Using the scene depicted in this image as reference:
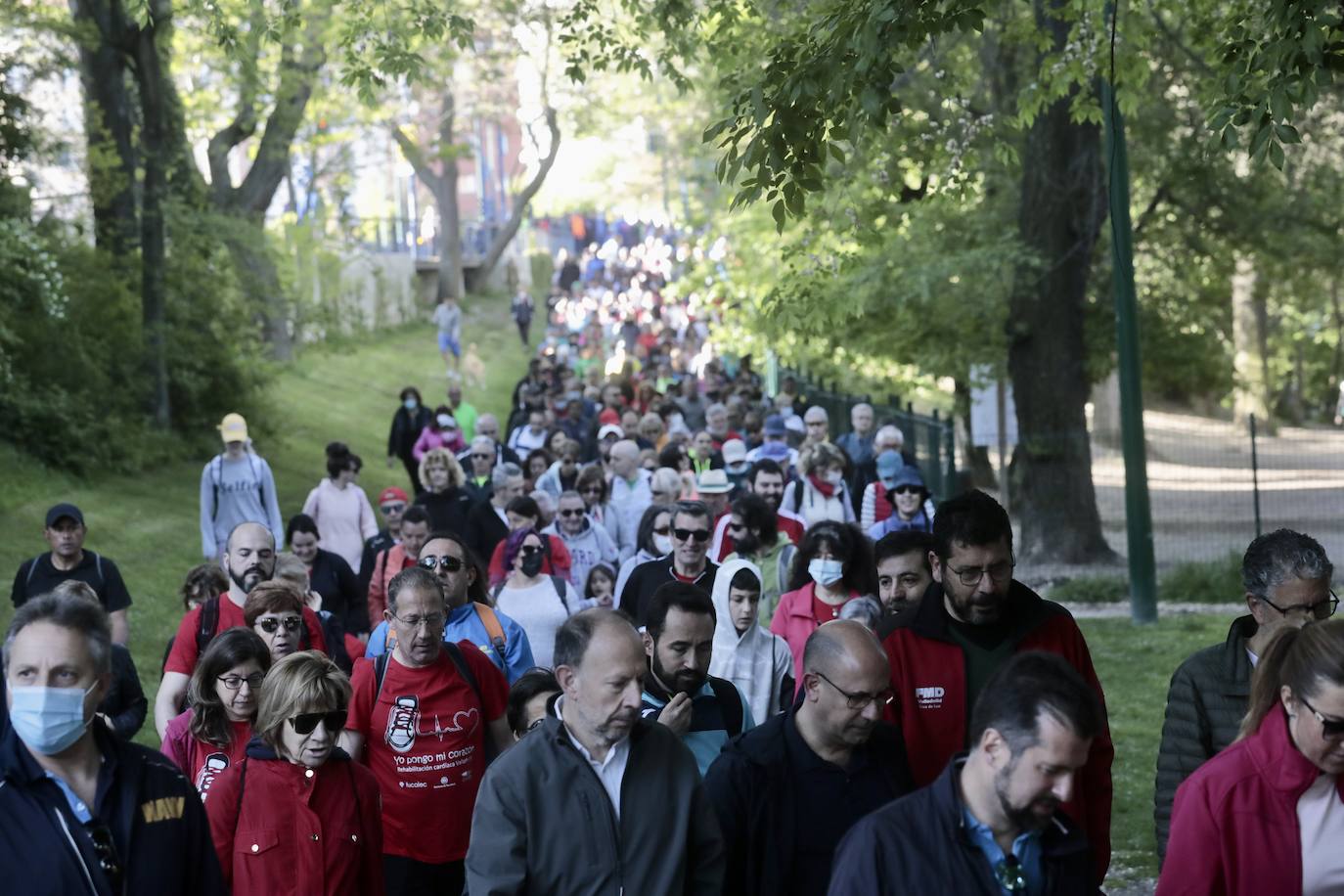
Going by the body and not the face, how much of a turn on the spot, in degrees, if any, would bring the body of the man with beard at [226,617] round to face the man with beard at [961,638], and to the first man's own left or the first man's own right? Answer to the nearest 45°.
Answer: approximately 45° to the first man's own left

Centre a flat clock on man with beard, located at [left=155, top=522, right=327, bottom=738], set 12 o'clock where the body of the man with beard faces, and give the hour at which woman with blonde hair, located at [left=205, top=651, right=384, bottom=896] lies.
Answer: The woman with blonde hair is roughly at 12 o'clock from the man with beard.

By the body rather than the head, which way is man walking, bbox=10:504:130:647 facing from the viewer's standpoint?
toward the camera

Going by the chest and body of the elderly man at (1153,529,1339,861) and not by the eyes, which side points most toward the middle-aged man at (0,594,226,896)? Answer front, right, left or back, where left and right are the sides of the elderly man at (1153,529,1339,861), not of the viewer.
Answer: right

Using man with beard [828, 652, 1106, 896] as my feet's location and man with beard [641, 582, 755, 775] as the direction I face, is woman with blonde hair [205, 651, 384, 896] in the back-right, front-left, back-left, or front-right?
front-left

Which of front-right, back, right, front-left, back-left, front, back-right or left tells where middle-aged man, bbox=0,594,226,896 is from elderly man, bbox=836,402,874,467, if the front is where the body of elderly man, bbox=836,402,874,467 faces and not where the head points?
front

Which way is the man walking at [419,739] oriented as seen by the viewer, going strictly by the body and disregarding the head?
toward the camera

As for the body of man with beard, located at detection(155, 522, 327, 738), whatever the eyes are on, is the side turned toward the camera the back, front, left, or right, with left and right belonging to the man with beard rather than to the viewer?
front

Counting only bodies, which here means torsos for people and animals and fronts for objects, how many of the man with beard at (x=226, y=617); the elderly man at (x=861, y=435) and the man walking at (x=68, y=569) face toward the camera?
3

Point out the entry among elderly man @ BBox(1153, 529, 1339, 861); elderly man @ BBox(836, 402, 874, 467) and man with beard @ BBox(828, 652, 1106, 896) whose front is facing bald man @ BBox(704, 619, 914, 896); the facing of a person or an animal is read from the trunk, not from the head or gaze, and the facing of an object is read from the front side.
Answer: elderly man @ BBox(836, 402, 874, 467)
